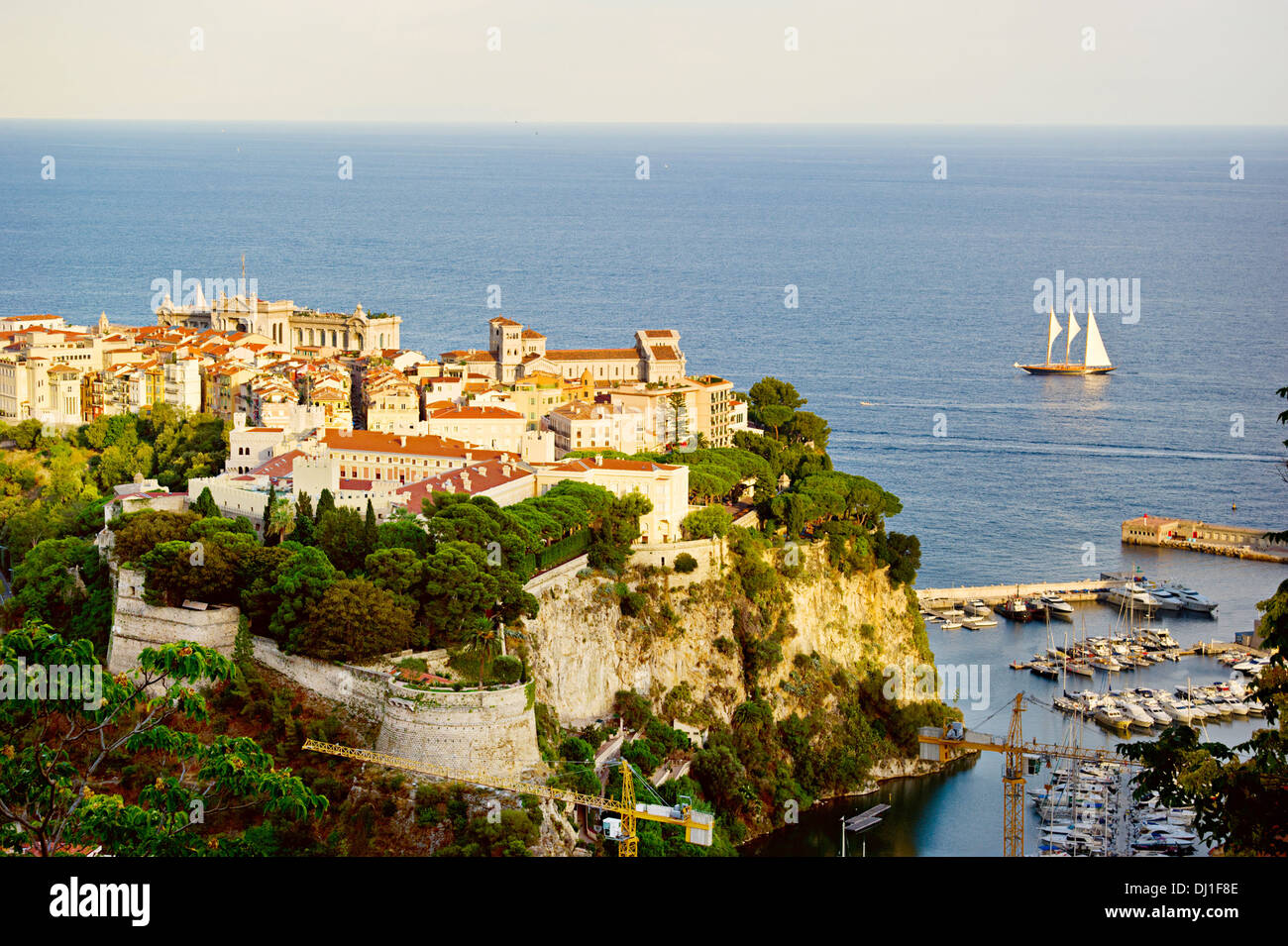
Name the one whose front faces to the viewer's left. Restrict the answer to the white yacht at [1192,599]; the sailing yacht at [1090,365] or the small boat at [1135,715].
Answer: the sailing yacht

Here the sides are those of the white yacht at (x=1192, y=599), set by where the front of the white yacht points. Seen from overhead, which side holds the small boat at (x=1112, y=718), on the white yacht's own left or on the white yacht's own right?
on the white yacht's own right

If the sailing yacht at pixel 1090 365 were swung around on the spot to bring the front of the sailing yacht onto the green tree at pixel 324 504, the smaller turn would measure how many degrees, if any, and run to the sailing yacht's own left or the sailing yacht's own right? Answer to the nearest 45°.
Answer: approximately 90° to the sailing yacht's own left

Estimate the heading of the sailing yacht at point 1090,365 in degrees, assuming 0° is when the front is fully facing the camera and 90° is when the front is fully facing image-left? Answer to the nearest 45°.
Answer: approximately 90°

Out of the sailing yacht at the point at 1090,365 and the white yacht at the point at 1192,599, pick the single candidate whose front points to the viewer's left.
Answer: the sailing yacht

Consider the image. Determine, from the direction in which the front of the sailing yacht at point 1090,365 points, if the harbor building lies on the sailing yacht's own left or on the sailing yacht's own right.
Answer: on the sailing yacht's own left

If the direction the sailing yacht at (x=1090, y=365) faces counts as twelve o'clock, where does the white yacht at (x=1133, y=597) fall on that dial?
The white yacht is roughly at 9 o'clock from the sailing yacht.

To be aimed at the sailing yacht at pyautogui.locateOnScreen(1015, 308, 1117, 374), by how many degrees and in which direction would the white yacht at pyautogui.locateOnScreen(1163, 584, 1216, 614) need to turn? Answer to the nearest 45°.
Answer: approximately 135° to its left
